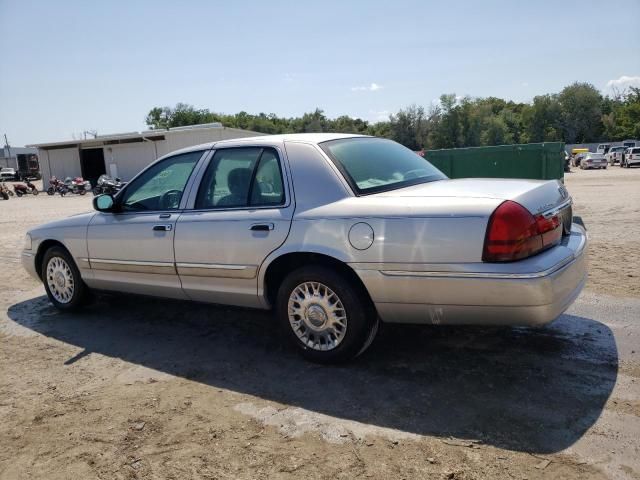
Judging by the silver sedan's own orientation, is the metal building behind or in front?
in front

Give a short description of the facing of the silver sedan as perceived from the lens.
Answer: facing away from the viewer and to the left of the viewer

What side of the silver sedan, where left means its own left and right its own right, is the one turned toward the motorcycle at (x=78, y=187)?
front

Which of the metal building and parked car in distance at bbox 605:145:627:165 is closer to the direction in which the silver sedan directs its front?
the metal building

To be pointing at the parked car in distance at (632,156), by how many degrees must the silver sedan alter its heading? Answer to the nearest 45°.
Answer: approximately 90° to its right

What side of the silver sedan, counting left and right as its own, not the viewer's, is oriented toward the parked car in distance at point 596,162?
right

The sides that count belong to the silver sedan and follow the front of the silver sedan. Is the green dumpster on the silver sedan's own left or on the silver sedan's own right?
on the silver sedan's own right

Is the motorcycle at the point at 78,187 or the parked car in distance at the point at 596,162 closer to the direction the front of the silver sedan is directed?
the motorcycle

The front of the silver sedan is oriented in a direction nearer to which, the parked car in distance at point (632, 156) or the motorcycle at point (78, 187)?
the motorcycle

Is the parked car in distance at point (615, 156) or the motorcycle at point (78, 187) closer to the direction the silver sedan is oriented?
the motorcycle

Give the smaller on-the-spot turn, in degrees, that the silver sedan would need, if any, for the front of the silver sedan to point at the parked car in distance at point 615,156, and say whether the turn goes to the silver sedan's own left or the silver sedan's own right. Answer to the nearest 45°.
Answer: approximately 90° to the silver sedan's own right
